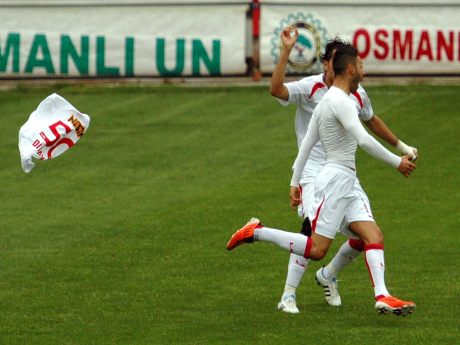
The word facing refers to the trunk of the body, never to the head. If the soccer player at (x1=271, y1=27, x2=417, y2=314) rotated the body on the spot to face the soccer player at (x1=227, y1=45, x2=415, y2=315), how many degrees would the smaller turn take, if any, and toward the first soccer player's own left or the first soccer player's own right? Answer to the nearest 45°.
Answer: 0° — they already face them
